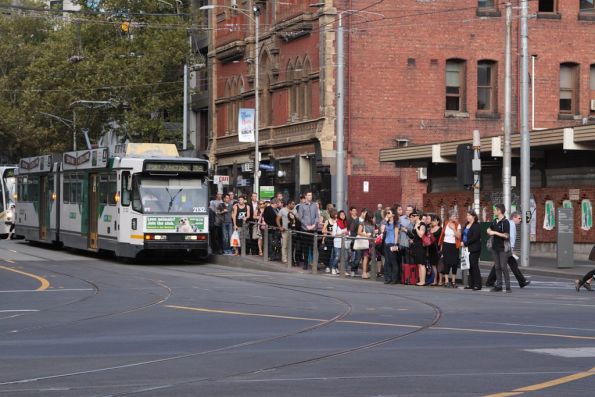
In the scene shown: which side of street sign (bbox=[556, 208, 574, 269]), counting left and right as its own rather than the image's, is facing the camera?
front

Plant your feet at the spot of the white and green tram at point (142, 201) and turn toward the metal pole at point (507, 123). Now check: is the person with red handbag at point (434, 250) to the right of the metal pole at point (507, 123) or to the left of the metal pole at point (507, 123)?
right

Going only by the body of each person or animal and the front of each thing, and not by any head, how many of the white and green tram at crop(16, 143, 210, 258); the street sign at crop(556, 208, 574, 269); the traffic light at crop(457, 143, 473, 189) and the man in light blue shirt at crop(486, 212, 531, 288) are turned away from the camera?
1

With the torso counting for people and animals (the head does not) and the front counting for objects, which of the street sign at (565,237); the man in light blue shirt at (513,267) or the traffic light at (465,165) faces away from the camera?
the traffic light

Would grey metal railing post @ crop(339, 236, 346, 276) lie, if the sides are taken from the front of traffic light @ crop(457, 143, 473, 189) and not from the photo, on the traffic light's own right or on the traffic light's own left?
on the traffic light's own left

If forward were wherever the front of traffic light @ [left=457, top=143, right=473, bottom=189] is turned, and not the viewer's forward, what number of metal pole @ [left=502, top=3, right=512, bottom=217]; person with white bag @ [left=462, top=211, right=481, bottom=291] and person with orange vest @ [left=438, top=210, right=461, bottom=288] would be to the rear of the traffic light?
2

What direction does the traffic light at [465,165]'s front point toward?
away from the camera

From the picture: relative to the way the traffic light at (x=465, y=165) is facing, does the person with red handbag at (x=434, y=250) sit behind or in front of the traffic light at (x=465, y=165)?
behind

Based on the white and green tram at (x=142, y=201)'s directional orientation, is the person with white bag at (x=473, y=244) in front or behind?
in front

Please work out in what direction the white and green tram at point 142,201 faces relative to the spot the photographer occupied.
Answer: facing the viewer and to the right of the viewer

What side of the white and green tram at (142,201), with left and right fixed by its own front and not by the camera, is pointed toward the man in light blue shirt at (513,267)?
front

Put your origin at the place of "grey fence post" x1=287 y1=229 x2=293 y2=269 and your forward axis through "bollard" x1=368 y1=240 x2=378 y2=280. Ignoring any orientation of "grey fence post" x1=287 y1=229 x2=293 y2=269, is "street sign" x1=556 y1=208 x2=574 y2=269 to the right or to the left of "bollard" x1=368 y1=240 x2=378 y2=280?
left

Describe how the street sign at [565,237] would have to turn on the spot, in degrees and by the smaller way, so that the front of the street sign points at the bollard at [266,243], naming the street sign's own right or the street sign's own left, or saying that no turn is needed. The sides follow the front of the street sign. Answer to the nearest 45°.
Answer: approximately 90° to the street sign's own right

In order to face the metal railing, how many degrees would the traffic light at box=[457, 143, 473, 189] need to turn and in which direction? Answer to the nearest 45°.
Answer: approximately 90° to its left

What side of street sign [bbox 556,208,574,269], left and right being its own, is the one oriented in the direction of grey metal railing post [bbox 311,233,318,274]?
right
